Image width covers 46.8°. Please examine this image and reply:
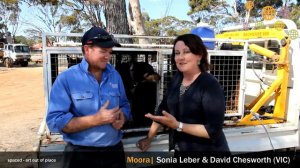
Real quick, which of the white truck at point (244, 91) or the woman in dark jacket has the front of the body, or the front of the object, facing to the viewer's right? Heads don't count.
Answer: the white truck

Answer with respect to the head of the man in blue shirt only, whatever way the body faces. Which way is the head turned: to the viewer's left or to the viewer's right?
to the viewer's right

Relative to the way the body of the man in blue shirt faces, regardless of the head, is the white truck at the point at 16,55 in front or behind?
behind

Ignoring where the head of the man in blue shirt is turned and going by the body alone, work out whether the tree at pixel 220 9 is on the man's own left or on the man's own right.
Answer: on the man's own left

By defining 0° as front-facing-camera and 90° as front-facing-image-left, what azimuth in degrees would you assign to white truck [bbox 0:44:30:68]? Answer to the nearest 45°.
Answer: approximately 315°

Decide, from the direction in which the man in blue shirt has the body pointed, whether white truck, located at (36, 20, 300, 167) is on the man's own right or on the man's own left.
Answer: on the man's own left

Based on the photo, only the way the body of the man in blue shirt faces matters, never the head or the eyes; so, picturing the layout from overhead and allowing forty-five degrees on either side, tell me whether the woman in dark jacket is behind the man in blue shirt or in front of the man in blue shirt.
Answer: in front

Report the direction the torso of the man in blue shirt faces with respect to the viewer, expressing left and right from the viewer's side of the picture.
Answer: facing the viewer and to the right of the viewer

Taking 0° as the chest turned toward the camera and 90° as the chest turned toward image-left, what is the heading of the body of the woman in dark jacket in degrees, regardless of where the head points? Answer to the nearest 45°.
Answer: approximately 45°
